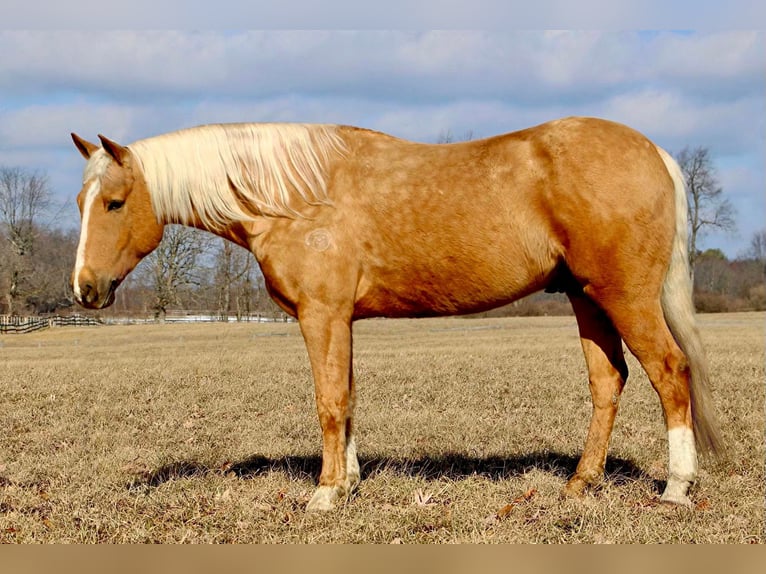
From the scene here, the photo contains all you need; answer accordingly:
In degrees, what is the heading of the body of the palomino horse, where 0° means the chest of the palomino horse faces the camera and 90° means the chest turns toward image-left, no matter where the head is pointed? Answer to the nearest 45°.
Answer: approximately 90°

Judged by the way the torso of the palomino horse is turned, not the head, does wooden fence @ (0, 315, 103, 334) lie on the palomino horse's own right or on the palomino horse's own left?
on the palomino horse's own right

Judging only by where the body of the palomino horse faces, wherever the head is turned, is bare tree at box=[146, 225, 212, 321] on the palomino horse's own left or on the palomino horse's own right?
on the palomino horse's own right
